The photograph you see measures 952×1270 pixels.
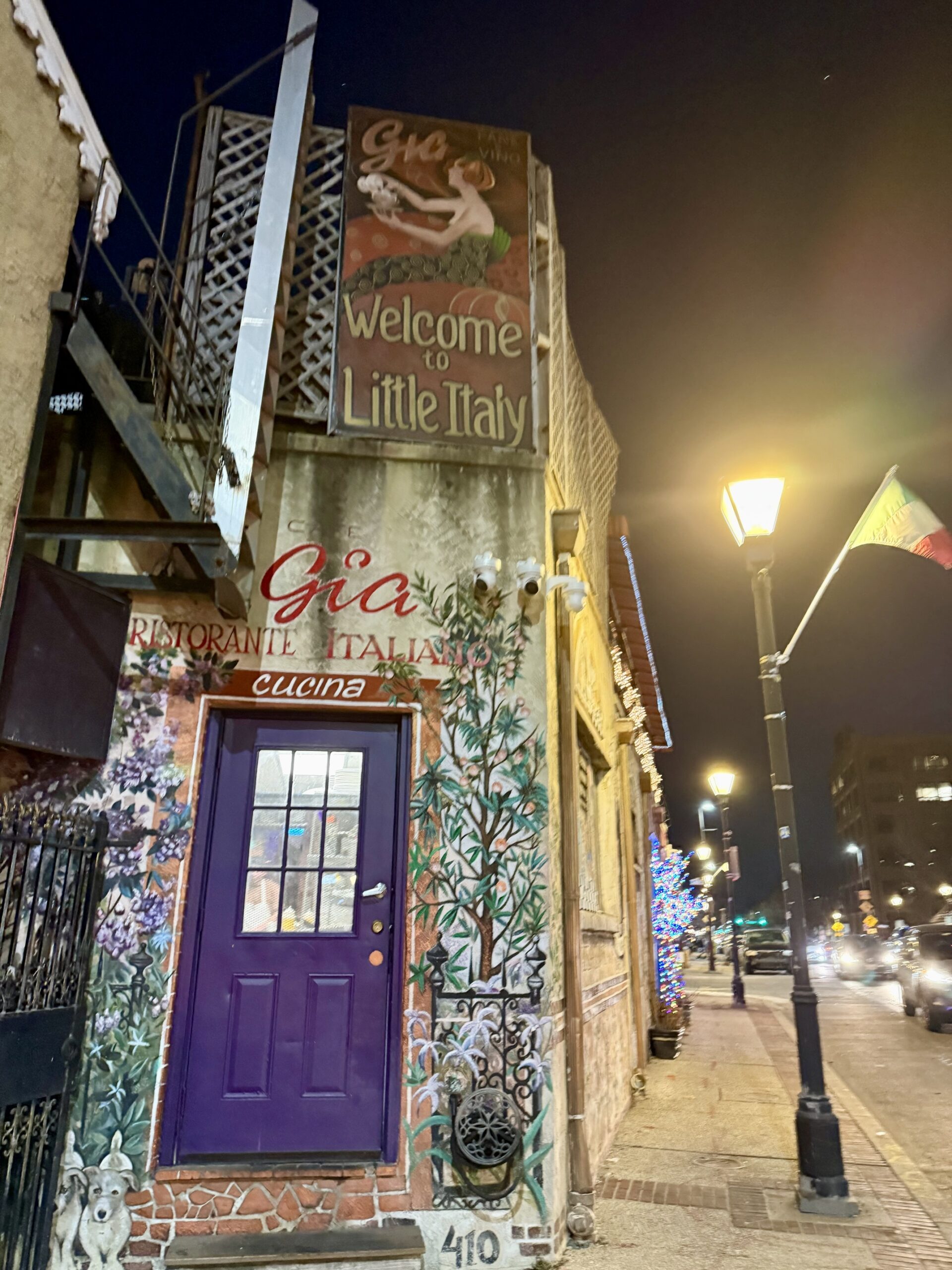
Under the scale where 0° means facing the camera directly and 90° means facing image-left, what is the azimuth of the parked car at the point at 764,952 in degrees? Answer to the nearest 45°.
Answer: approximately 0°

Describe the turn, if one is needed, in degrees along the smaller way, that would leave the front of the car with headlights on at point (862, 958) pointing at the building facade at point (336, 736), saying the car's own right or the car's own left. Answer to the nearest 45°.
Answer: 0° — it already faces it

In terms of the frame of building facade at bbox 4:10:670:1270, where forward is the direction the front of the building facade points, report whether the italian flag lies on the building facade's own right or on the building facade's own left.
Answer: on the building facade's own left

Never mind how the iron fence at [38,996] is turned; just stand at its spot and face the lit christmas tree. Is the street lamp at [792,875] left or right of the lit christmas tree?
right

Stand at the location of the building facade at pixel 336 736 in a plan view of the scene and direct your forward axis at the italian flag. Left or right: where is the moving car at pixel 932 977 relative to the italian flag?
left

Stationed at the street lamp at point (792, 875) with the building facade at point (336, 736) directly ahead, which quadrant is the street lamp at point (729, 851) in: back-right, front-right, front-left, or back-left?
back-right

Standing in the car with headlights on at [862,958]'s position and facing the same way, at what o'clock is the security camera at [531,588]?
The security camera is roughly at 12 o'clock from the car with headlights on.

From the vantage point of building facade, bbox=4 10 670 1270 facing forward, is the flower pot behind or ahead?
behind

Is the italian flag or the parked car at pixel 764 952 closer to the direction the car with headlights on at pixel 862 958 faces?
the italian flag

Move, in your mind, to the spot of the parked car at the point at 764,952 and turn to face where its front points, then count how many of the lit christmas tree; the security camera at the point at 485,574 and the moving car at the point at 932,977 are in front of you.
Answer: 3

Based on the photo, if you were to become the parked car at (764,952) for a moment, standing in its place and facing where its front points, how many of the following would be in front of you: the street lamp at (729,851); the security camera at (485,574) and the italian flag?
3
